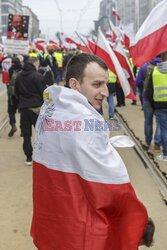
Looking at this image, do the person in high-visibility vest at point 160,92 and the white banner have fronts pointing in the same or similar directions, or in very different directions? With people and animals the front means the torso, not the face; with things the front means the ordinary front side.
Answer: very different directions

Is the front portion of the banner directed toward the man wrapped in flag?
yes

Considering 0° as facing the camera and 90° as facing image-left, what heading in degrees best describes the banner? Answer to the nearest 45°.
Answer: approximately 0°
